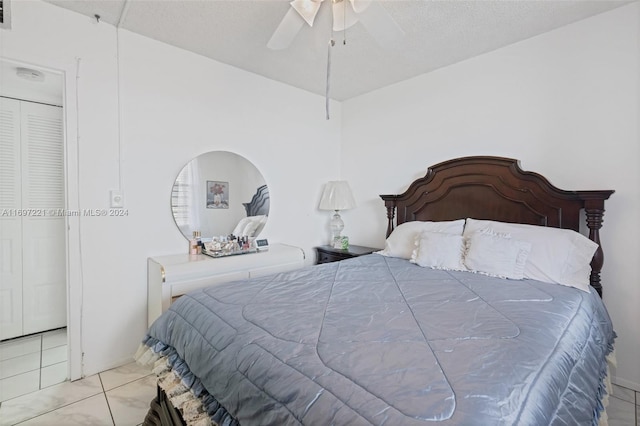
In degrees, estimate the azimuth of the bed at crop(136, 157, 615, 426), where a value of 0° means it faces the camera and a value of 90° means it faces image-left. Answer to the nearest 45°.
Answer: approximately 45°

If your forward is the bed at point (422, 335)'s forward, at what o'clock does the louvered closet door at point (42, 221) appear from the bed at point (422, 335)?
The louvered closet door is roughly at 2 o'clock from the bed.

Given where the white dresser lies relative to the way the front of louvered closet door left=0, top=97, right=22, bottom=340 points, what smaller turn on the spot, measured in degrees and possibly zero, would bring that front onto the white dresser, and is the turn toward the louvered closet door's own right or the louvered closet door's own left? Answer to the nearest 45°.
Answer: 0° — it already faces it

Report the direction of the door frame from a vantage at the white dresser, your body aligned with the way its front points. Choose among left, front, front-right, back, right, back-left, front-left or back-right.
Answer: back-right

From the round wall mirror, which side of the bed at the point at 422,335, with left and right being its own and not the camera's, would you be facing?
right
